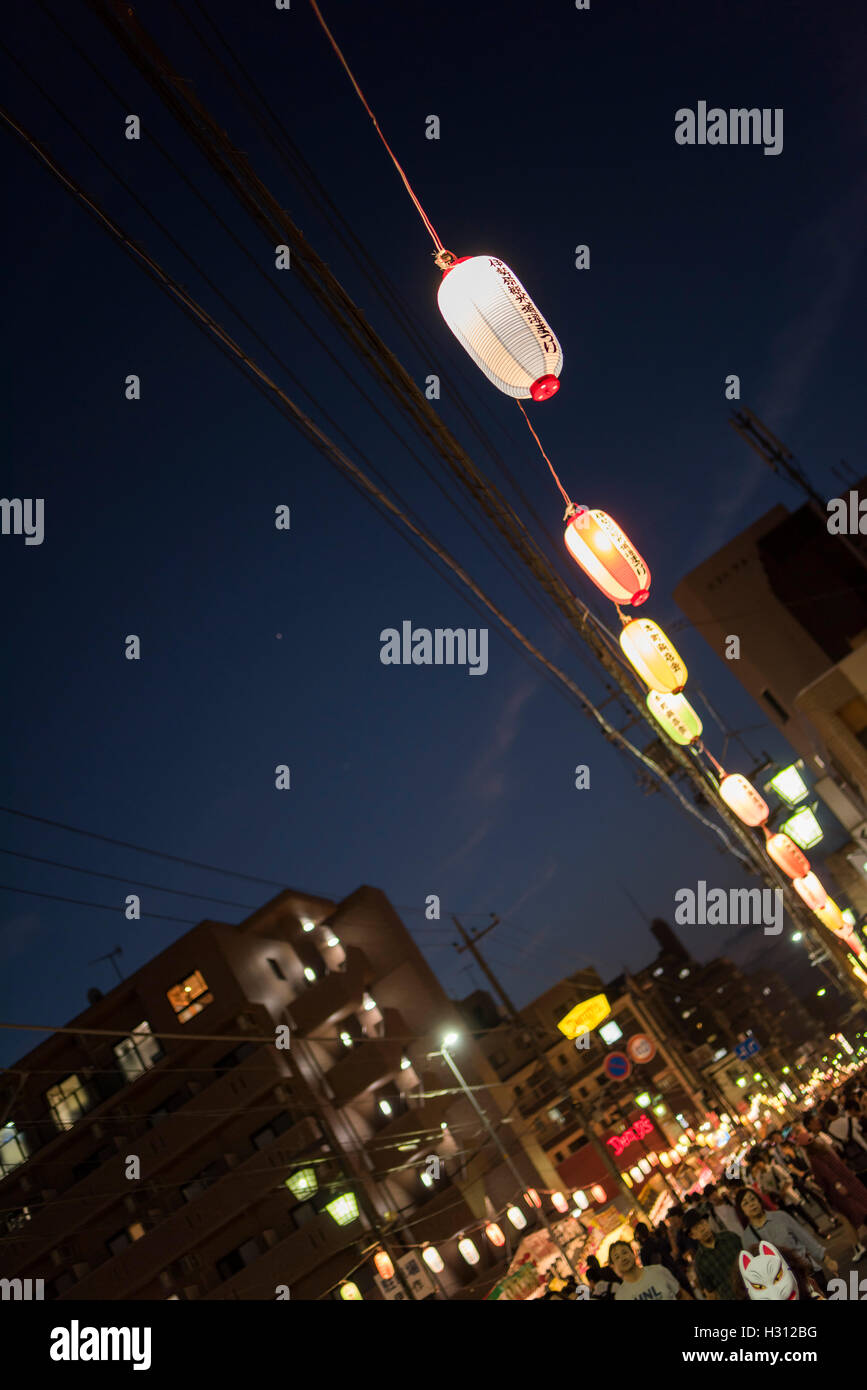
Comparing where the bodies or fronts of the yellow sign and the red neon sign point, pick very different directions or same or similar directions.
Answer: same or similar directions

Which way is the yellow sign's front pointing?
toward the camera

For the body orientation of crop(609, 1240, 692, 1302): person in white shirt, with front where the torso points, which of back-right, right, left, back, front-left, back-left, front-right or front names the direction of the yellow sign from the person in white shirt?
back

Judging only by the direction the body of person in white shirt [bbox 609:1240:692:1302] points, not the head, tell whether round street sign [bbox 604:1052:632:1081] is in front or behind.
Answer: behind

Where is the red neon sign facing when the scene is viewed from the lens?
facing the viewer

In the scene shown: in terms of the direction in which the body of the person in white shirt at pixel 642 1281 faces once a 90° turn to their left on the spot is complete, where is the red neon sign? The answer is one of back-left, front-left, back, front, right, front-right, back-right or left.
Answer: left

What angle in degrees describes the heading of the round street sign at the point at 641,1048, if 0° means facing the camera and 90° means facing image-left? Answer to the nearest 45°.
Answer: approximately 0°

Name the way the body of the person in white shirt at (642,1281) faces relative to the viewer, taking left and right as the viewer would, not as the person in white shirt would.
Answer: facing the viewer

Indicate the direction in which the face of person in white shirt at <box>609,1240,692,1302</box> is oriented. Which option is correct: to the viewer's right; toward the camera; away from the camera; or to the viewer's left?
toward the camera
